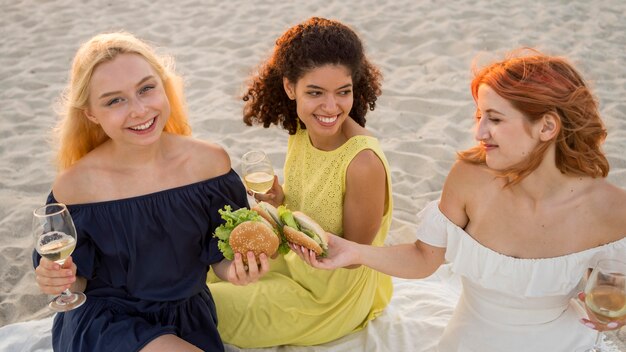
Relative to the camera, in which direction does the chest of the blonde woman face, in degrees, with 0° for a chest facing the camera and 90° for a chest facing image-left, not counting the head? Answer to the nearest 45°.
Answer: approximately 0°
